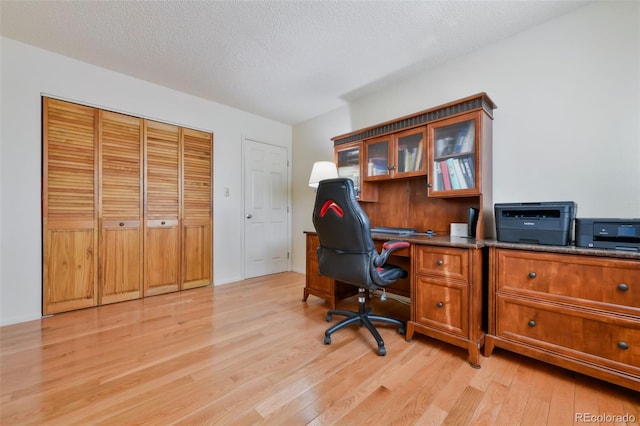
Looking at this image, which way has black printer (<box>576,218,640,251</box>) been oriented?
toward the camera

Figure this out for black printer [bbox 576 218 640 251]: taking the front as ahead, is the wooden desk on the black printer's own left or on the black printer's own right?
on the black printer's own right

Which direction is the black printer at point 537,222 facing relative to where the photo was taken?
toward the camera

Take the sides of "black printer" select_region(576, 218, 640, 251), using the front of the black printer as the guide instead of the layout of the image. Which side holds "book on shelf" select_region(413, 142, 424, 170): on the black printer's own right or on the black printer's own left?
on the black printer's own right

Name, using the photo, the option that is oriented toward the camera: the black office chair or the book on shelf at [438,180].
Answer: the book on shelf

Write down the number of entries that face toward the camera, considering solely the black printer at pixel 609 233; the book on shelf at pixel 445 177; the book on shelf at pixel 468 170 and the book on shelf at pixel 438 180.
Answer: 4

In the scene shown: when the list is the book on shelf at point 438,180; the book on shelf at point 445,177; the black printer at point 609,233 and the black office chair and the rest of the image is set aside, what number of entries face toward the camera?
3

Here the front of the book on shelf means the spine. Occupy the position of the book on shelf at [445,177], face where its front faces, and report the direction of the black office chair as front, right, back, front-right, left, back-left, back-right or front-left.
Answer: front-right

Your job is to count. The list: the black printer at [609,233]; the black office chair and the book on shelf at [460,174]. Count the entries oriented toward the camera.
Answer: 2

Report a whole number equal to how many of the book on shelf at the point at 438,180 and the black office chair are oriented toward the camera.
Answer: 1

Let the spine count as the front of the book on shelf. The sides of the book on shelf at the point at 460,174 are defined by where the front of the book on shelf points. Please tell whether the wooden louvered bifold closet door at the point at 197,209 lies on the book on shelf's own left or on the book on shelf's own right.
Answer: on the book on shelf's own right
